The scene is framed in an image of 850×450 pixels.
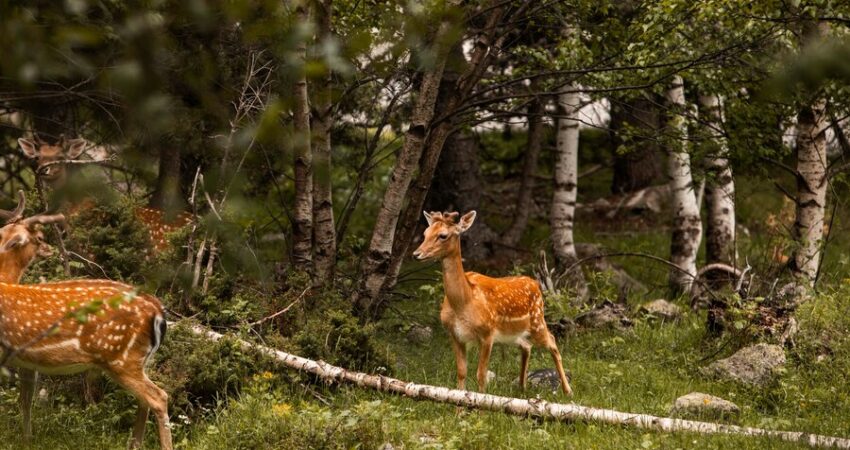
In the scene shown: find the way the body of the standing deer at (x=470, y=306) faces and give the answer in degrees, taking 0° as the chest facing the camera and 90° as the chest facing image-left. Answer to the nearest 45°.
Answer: approximately 45°

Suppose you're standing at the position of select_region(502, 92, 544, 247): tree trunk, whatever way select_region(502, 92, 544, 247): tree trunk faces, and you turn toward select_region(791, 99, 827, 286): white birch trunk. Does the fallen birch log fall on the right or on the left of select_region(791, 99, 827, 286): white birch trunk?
right

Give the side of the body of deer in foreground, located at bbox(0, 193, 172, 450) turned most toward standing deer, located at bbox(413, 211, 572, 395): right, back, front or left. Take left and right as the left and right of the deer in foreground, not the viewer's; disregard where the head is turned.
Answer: back

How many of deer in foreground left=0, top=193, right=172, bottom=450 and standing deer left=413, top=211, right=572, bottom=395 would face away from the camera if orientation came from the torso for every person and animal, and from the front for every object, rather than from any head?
0

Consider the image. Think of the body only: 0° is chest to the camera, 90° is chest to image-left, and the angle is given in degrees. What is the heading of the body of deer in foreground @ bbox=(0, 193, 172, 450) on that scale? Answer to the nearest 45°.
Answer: approximately 90°

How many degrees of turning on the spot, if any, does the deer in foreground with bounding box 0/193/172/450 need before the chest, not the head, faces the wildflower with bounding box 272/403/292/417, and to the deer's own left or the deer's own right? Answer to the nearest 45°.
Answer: approximately 135° to the deer's own right

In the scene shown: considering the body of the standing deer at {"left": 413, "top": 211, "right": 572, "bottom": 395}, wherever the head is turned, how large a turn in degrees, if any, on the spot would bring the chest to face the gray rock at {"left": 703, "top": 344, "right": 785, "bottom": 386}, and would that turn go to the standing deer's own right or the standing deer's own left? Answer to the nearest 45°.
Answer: approximately 135° to the standing deer's own left

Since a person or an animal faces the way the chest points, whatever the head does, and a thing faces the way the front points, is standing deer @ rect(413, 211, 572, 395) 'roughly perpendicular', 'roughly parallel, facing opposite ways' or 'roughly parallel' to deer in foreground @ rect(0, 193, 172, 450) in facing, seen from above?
roughly parallel

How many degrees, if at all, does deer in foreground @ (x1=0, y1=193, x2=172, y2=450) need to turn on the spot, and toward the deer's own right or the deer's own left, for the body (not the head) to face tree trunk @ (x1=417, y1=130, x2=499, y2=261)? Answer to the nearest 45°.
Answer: approximately 135° to the deer's own right

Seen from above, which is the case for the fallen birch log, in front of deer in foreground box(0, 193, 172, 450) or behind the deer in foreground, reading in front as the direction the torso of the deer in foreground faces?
behind

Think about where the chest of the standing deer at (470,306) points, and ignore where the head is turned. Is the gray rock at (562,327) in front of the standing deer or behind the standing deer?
behind
